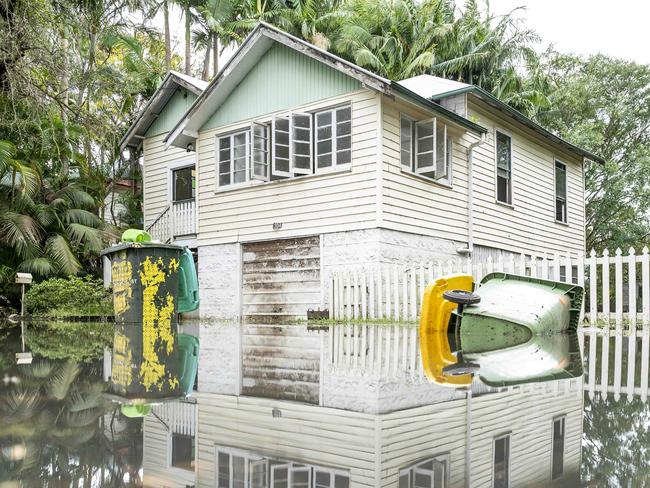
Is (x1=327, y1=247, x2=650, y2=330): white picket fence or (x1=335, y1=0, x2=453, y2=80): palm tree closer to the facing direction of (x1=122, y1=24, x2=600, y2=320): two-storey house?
the white picket fence

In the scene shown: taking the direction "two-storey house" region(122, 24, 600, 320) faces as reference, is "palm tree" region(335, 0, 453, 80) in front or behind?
behind

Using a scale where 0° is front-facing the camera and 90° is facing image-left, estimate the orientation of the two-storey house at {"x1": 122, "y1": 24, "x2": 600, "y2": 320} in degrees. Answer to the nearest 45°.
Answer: approximately 45°

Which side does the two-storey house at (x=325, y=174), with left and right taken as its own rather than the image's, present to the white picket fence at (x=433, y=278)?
left

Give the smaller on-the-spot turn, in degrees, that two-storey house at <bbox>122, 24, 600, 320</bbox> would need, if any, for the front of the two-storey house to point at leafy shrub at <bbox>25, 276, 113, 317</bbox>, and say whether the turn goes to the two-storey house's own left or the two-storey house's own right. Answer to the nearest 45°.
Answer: approximately 45° to the two-storey house's own right

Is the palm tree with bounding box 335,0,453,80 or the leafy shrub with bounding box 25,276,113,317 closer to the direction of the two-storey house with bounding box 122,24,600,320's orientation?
the leafy shrub
